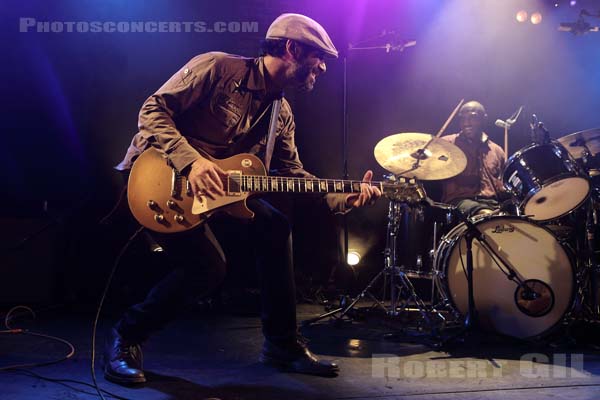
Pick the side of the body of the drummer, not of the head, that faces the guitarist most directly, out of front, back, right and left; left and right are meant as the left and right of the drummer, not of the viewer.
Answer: front

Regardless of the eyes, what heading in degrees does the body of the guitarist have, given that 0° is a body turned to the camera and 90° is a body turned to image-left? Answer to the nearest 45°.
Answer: approximately 315°

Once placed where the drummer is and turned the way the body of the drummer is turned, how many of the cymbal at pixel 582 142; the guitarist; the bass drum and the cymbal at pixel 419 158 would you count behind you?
0

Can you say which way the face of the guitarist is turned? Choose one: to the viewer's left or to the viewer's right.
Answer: to the viewer's right

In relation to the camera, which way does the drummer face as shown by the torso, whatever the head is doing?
toward the camera

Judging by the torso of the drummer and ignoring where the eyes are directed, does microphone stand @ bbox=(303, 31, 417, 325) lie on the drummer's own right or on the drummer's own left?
on the drummer's own right

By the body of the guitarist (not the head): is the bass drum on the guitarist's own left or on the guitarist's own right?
on the guitarist's own left

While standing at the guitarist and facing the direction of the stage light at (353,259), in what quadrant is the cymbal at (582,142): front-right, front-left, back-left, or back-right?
front-right

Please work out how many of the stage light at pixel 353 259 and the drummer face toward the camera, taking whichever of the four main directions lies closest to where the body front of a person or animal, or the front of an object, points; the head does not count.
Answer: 2

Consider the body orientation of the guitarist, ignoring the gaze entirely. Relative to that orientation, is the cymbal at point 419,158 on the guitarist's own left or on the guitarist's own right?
on the guitarist's own left

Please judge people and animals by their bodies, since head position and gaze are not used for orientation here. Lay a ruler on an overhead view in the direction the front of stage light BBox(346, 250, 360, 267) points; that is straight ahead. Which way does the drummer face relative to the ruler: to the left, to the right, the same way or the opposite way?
the same way

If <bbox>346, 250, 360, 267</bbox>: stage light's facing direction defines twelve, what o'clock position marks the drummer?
The drummer is roughly at 9 o'clock from the stage light.

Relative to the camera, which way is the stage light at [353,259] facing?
toward the camera
